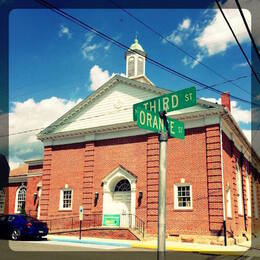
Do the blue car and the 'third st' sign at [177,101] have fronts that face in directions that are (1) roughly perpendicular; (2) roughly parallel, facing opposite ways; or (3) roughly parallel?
roughly perpendicular

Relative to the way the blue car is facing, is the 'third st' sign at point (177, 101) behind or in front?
behind

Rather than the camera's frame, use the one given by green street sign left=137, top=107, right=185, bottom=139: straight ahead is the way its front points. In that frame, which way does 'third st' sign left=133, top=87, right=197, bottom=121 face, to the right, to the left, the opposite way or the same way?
to the right

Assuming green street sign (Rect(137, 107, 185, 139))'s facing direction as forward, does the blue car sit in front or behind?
behind

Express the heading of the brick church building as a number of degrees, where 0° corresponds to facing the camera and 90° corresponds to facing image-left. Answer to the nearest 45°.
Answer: approximately 45°

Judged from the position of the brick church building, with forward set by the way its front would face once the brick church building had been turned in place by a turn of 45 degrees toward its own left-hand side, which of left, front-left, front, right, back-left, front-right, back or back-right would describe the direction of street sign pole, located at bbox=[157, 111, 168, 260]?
front

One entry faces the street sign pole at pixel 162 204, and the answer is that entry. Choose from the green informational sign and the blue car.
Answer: the green informational sign

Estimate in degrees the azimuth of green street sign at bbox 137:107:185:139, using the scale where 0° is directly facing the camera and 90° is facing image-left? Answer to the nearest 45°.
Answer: approximately 315°

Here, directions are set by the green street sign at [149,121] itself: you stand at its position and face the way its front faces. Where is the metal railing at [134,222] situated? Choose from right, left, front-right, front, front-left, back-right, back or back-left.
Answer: back-left

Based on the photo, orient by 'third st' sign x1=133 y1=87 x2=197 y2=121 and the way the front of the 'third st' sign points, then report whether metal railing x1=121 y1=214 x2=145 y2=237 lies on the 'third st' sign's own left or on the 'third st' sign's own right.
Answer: on the 'third st' sign's own right

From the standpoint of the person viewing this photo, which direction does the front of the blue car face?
facing away from the viewer and to the left of the viewer

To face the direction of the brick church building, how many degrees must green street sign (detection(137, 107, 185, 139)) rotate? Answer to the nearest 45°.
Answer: approximately 135° to its left

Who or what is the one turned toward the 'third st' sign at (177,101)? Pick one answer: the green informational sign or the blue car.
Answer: the green informational sign
